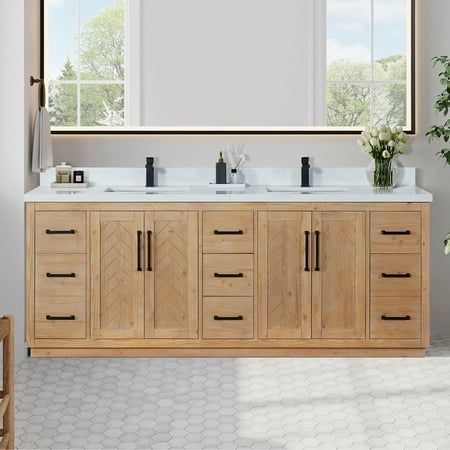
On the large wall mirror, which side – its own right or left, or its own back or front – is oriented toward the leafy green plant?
left

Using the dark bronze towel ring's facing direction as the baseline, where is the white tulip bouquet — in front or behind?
in front

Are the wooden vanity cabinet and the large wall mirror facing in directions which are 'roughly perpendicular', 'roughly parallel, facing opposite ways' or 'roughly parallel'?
roughly parallel

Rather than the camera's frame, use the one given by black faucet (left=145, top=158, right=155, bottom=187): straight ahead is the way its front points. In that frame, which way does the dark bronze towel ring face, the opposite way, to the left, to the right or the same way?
to the left

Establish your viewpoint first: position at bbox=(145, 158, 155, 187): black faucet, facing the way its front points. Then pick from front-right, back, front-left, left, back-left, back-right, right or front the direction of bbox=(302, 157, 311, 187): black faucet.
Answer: left

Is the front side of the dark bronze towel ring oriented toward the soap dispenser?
yes

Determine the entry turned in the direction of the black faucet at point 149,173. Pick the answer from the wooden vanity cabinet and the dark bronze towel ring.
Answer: the dark bronze towel ring

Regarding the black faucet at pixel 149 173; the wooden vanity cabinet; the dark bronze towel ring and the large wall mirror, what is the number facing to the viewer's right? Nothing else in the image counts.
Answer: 1

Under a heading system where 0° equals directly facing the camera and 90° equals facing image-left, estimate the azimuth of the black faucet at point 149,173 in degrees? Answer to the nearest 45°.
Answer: approximately 0°

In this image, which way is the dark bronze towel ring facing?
to the viewer's right

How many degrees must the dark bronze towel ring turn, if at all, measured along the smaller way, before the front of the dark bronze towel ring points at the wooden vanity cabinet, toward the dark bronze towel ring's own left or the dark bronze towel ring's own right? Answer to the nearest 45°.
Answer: approximately 45° to the dark bronze towel ring's own right

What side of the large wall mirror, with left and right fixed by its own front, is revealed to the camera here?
front

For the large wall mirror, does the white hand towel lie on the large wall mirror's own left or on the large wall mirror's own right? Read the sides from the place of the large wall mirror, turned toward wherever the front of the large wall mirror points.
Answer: on the large wall mirror's own right

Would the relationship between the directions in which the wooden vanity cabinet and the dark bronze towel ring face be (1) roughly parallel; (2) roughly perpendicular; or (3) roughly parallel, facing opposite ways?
roughly perpendicular
